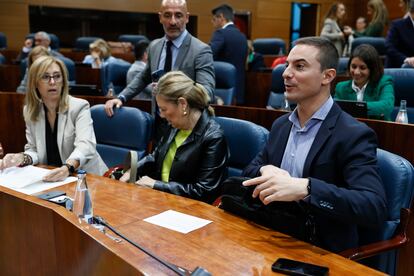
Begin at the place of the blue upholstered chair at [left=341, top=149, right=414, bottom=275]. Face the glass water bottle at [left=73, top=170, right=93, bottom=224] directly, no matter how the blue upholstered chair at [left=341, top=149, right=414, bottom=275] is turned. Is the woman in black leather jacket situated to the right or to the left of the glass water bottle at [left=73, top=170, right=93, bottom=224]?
right

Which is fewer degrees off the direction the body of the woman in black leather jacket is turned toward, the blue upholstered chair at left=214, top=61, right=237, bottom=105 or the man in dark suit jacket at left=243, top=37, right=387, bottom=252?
the man in dark suit jacket

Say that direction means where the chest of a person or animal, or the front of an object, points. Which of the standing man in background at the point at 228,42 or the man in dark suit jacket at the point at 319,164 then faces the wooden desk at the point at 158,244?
the man in dark suit jacket

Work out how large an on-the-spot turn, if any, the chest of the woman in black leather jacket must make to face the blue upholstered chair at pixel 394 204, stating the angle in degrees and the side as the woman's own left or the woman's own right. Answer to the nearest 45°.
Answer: approximately 90° to the woman's own left

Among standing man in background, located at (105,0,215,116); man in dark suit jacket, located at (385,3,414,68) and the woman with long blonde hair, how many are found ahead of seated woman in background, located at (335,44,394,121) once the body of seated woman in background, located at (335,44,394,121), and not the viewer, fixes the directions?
2

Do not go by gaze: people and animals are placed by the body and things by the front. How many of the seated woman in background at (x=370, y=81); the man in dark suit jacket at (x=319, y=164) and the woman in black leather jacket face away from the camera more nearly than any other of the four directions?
0

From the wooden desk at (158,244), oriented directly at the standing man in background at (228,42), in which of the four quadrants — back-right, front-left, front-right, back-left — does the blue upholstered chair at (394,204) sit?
front-right

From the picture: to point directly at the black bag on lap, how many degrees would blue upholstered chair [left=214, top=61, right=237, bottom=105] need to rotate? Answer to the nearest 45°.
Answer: approximately 45° to its left

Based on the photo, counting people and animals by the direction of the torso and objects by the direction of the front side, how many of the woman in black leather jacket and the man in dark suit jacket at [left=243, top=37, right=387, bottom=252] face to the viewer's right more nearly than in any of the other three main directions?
0

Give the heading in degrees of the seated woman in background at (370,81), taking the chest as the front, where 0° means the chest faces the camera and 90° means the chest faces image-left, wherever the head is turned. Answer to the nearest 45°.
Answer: approximately 45°

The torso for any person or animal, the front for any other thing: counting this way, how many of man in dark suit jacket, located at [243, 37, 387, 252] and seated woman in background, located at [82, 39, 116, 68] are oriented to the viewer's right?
0

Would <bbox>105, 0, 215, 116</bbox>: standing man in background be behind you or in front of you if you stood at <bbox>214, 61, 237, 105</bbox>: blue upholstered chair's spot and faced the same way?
in front

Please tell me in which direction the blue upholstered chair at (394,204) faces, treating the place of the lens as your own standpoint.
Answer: facing the viewer and to the left of the viewer

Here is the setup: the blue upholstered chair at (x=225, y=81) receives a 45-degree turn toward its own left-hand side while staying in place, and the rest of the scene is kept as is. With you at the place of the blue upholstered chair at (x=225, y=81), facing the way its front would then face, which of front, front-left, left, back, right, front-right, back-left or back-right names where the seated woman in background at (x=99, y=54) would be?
back-right

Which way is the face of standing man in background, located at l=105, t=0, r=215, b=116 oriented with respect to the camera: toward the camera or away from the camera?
toward the camera

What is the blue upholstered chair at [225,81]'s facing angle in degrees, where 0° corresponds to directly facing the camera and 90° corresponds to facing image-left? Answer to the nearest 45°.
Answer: approximately 45°
